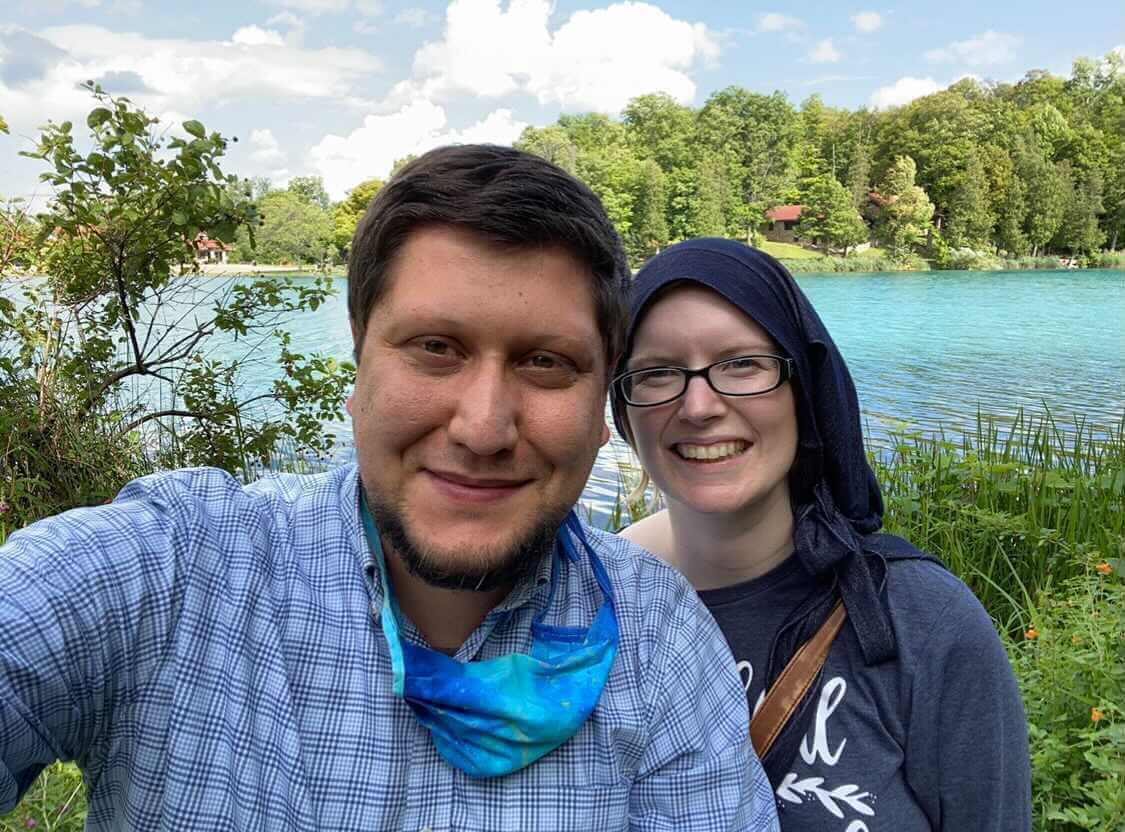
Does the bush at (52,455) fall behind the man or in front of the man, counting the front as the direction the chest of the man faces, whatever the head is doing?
behind

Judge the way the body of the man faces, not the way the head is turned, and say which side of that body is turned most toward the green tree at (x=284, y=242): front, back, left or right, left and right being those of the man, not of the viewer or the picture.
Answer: back

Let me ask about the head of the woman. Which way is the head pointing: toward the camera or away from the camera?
toward the camera

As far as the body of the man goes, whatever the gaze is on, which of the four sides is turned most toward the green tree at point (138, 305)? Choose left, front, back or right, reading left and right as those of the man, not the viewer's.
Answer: back

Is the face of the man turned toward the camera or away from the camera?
toward the camera

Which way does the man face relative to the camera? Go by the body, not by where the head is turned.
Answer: toward the camera

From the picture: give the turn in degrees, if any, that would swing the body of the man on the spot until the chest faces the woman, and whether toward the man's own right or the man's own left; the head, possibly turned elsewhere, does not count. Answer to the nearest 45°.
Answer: approximately 135° to the man's own left

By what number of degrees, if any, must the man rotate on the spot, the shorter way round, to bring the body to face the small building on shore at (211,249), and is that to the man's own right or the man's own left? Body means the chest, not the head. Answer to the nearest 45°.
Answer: approximately 180°
